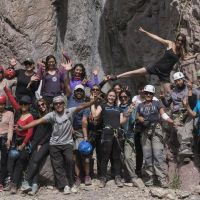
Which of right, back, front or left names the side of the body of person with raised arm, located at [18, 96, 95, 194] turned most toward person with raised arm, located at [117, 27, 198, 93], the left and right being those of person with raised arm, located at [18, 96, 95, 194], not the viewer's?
left

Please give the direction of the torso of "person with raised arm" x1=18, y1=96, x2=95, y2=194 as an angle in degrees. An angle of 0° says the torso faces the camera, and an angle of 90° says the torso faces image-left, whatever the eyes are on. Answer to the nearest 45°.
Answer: approximately 0°
